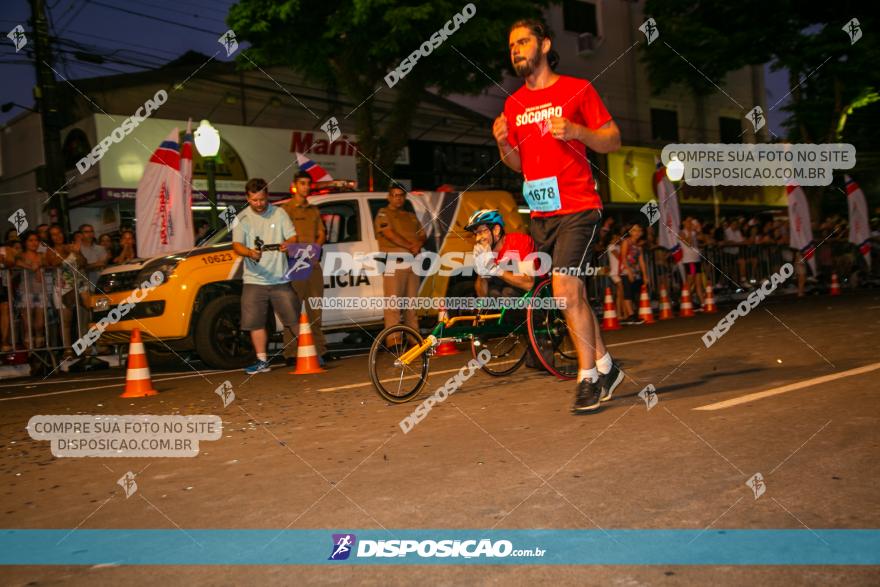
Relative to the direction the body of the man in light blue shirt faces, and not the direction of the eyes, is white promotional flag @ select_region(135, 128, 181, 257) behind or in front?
behind

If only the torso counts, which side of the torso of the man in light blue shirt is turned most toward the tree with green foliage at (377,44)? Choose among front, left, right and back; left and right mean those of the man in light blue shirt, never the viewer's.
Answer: back

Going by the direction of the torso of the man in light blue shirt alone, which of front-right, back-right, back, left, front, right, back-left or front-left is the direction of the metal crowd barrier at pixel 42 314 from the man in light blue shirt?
back-right

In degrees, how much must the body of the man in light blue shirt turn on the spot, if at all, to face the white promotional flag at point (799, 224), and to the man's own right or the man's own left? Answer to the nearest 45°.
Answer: approximately 135° to the man's own left

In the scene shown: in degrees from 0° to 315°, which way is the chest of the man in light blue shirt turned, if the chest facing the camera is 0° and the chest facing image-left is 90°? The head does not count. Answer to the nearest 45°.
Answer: approximately 0°

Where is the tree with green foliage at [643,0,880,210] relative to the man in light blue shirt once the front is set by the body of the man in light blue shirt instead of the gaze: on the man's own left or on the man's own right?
on the man's own left

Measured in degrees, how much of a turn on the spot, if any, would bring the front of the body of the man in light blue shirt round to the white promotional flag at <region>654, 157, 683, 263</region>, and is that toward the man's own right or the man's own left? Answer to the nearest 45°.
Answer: approximately 135° to the man's own left

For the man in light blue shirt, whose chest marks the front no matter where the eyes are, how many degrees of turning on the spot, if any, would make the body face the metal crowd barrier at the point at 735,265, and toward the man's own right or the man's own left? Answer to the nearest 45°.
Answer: approximately 135° to the man's own left

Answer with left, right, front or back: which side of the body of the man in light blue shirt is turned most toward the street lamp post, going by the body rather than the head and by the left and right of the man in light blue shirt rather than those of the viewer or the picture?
back

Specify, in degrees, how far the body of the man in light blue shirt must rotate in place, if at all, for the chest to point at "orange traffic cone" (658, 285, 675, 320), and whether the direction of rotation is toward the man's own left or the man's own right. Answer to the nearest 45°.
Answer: approximately 135° to the man's own left

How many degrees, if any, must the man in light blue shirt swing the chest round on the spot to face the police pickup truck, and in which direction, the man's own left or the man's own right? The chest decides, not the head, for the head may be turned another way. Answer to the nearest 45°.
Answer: approximately 135° to the man's own right
